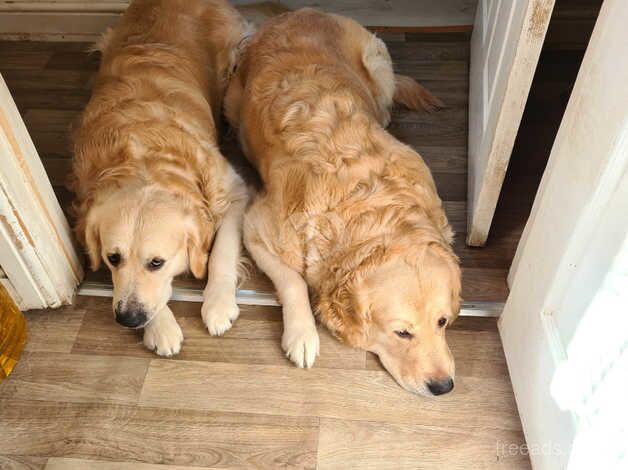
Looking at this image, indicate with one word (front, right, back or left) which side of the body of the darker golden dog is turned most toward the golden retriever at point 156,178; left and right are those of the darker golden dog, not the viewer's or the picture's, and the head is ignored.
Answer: right

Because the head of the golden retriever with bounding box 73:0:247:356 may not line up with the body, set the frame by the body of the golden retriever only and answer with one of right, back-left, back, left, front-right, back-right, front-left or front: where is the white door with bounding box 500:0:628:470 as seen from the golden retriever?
front-left

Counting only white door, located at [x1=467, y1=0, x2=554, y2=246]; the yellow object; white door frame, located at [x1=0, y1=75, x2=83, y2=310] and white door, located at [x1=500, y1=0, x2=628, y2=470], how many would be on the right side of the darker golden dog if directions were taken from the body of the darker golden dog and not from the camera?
2

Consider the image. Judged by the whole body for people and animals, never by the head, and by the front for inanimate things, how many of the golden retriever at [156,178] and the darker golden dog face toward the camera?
2

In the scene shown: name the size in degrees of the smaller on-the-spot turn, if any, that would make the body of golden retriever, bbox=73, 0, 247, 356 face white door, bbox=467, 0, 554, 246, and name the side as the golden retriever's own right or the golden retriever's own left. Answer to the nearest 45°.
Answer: approximately 90° to the golden retriever's own left

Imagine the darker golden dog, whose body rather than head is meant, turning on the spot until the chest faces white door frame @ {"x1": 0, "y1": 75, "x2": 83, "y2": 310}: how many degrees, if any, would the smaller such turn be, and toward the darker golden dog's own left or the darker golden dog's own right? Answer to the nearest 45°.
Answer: approximately 90° to the darker golden dog's own right

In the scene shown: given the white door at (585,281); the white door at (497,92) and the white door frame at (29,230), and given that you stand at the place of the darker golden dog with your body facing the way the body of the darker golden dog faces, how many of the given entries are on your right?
1

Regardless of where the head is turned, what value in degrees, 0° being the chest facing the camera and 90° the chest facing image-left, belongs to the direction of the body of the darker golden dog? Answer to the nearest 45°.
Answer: approximately 0°

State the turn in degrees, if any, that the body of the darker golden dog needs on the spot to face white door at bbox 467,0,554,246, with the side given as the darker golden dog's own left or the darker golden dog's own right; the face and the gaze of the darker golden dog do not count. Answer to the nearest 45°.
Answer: approximately 135° to the darker golden dog's own left

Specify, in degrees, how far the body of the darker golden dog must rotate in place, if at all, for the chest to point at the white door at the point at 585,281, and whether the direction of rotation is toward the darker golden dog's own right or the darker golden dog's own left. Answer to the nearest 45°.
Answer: approximately 45° to the darker golden dog's own left

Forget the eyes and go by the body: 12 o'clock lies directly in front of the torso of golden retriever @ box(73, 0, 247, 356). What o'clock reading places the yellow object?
The yellow object is roughly at 2 o'clock from the golden retriever.
